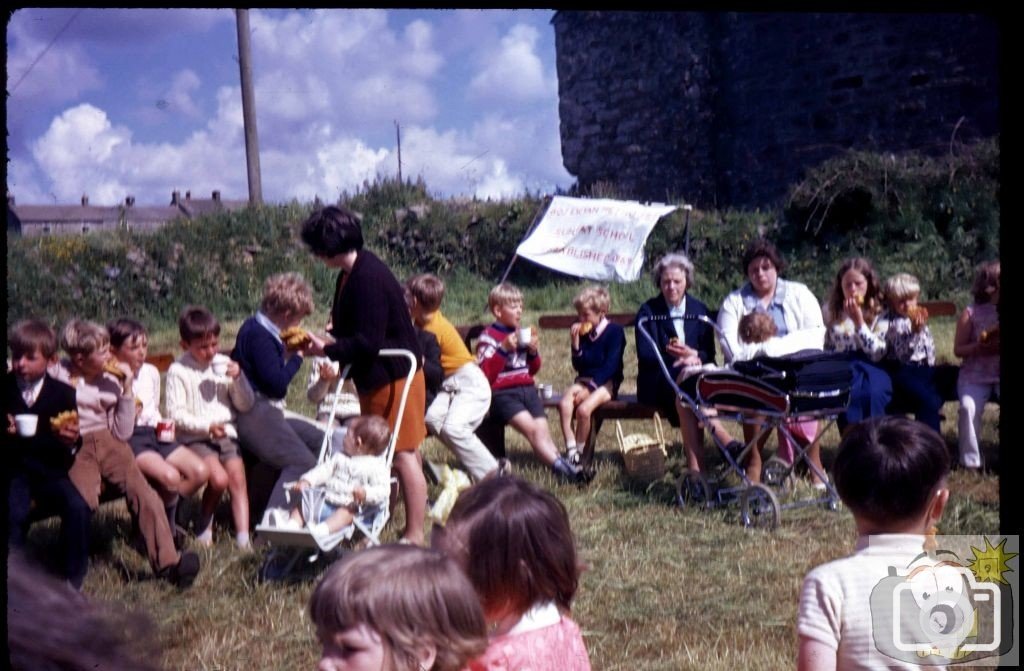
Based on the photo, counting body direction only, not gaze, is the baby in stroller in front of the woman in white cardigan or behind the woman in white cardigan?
in front

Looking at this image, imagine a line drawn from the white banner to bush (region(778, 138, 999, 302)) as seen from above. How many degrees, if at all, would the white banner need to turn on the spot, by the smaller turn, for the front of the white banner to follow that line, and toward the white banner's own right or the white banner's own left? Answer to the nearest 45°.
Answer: approximately 90° to the white banner's own left

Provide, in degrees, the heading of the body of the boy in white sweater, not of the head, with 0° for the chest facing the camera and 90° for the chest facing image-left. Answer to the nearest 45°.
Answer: approximately 315°

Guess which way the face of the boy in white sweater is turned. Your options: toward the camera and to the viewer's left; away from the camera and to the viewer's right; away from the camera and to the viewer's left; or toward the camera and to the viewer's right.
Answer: toward the camera and to the viewer's right

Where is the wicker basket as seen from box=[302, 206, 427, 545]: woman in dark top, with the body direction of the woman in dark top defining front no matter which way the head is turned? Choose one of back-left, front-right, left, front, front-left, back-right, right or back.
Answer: back-right

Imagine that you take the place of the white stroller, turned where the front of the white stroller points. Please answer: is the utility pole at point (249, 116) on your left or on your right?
on your right

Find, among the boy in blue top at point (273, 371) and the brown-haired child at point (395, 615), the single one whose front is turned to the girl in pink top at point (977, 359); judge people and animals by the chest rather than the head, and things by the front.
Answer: the boy in blue top

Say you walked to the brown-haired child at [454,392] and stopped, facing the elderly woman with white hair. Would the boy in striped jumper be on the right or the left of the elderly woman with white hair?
left

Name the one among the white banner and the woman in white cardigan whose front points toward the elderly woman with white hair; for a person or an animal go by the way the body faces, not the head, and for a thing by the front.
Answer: the white banner

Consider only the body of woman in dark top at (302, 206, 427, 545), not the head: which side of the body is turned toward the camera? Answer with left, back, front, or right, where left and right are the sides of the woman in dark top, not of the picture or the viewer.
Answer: left

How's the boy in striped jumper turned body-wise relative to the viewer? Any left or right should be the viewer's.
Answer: facing the viewer and to the right of the viewer
